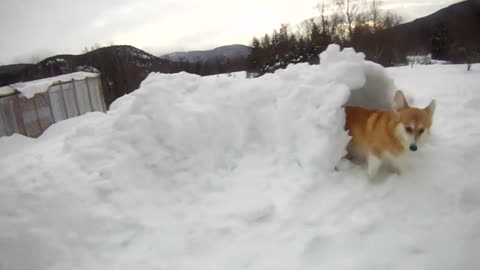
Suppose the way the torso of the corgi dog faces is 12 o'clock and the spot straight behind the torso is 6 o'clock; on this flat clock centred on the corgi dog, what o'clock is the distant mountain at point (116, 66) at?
The distant mountain is roughly at 6 o'clock from the corgi dog.

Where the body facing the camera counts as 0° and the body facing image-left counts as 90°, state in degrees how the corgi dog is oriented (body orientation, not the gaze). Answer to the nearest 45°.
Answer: approximately 315°

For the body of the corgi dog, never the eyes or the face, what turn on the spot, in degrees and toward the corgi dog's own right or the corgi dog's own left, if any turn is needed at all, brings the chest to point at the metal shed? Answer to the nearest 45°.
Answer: approximately 180°

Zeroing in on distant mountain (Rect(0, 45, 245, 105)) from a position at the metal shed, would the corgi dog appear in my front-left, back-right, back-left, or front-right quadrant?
back-right
